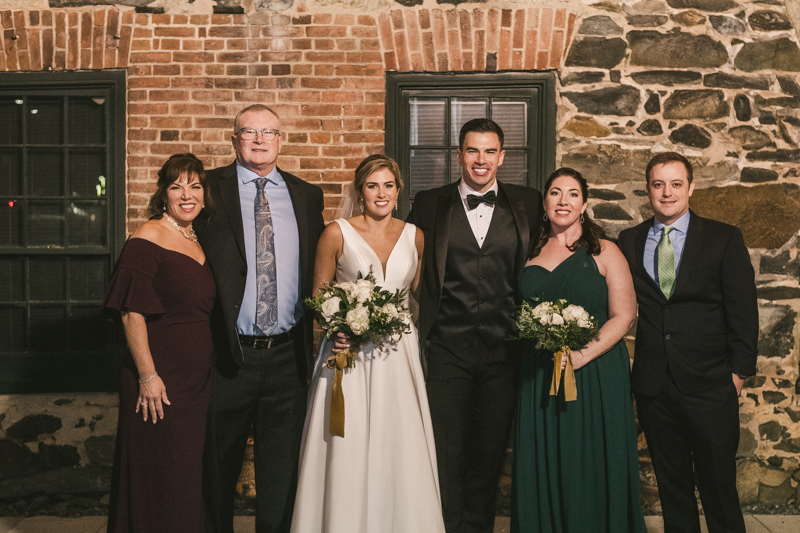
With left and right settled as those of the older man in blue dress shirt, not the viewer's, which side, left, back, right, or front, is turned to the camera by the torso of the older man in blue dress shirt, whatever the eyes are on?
front

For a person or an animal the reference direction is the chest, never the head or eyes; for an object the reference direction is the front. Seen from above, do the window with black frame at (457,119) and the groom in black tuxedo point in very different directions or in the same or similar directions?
same or similar directions

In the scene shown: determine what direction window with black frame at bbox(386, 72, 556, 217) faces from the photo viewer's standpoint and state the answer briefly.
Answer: facing the viewer

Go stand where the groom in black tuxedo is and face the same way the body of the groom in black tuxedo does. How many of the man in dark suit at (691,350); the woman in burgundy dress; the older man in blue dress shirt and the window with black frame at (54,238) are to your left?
1

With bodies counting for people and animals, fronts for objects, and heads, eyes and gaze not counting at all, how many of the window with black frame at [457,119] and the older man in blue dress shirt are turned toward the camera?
2

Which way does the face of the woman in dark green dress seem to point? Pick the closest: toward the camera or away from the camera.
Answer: toward the camera

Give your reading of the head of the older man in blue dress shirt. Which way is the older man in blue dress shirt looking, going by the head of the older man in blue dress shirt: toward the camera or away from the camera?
toward the camera

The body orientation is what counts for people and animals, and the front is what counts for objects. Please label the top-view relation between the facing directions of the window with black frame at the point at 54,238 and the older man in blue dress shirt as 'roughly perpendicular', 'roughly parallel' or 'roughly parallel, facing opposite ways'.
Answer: roughly parallel

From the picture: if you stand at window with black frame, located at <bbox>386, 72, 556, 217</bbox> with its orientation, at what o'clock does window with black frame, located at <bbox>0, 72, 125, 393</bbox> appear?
window with black frame, located at <bbox>0, 72, 125, 393</bbox> is roughly at 3 o'clock from window with black frame, located at <bbox>386, 72, 556, 217</bbox>.

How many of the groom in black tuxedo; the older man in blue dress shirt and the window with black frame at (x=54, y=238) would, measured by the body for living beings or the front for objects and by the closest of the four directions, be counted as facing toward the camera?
3

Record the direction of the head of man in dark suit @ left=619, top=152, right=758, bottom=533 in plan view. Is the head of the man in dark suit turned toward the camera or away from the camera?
toward the camera

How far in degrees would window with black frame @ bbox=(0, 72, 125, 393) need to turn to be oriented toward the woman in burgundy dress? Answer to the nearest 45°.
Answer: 0° — it already faces them

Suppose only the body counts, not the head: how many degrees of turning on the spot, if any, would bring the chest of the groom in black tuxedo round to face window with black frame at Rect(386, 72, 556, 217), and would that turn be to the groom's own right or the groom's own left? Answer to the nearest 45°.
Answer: approximately 180°

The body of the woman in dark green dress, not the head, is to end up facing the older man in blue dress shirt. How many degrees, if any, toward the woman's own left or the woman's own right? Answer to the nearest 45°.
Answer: approximately 45° to the woman's own right
